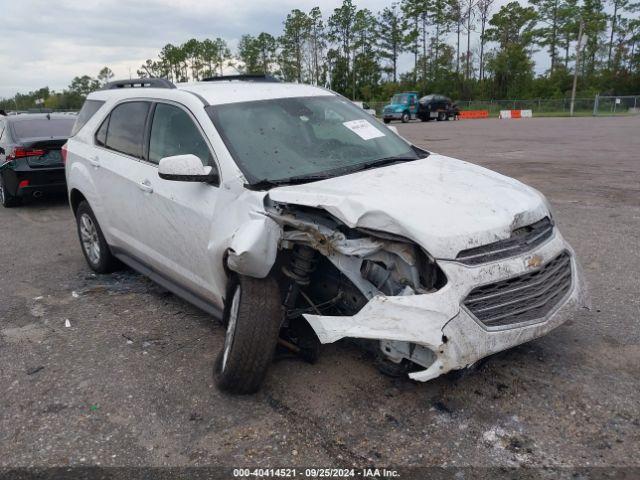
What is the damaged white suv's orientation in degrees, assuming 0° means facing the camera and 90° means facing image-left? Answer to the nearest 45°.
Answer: approximately 315°
